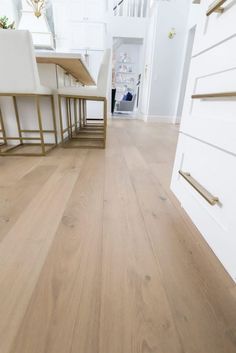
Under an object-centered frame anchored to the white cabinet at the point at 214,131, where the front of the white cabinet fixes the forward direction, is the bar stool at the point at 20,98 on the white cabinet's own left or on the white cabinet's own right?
on the white cabinet's own right

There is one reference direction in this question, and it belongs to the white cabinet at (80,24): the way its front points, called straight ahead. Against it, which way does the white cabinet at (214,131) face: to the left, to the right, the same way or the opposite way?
to the right

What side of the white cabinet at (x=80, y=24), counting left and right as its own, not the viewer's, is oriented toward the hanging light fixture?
front

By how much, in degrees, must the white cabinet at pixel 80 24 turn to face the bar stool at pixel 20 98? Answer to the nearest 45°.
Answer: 0° — it already faces it

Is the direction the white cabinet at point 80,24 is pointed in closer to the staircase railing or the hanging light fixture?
the hanging light fixture

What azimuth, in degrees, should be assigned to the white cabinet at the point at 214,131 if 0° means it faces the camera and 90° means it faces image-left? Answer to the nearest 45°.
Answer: approximately 45°

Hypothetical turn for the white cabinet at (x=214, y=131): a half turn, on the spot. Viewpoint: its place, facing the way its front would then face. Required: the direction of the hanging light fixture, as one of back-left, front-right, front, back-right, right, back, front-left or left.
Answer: left

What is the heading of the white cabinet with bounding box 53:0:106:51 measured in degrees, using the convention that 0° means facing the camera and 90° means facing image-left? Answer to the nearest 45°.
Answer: approximately 0°

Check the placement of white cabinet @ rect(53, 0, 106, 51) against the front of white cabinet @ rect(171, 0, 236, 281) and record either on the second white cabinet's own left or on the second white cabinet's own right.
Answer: on the second white cabinet's own right

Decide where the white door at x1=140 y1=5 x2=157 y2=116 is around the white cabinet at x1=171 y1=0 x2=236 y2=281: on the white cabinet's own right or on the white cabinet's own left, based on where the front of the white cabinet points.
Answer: on the white cabinet's own right

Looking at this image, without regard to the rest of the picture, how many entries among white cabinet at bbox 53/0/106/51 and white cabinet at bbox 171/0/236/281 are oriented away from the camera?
0

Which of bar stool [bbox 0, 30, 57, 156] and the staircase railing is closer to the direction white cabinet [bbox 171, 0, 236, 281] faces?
the bar stool
